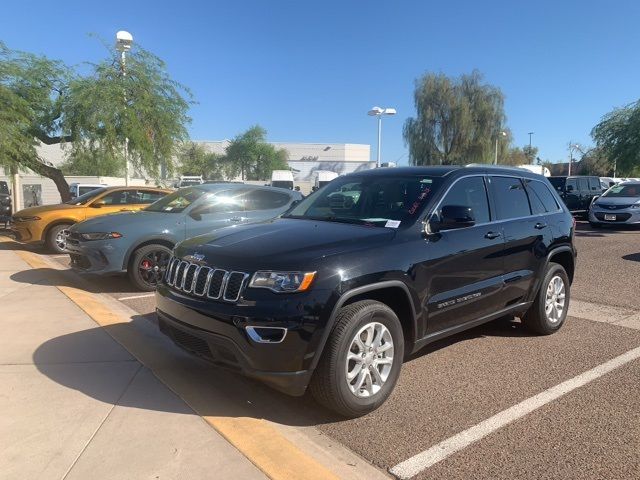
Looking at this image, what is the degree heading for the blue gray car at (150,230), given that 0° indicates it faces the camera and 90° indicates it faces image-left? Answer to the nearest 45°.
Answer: approximately 45°

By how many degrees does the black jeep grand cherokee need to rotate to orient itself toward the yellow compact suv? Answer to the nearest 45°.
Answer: approximately 90° to its right

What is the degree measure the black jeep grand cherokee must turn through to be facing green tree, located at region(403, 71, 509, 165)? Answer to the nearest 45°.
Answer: approximately 135° to its right

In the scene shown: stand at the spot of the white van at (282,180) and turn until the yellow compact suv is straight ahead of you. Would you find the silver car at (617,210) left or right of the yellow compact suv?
left

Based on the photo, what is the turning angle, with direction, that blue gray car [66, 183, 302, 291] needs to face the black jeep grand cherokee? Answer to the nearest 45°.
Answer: approximately 45° to its left

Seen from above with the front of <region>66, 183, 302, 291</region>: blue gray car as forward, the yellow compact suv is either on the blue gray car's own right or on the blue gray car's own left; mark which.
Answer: on the blue gray car's own right

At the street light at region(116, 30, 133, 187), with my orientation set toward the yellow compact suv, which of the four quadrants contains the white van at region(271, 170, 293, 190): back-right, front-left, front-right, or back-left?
back-left

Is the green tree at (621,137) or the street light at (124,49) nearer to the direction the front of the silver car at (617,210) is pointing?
the street light

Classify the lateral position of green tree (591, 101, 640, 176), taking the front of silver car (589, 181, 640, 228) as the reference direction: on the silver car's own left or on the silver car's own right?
on the silver car's own right

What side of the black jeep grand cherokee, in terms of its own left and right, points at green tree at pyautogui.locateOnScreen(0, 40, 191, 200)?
right
